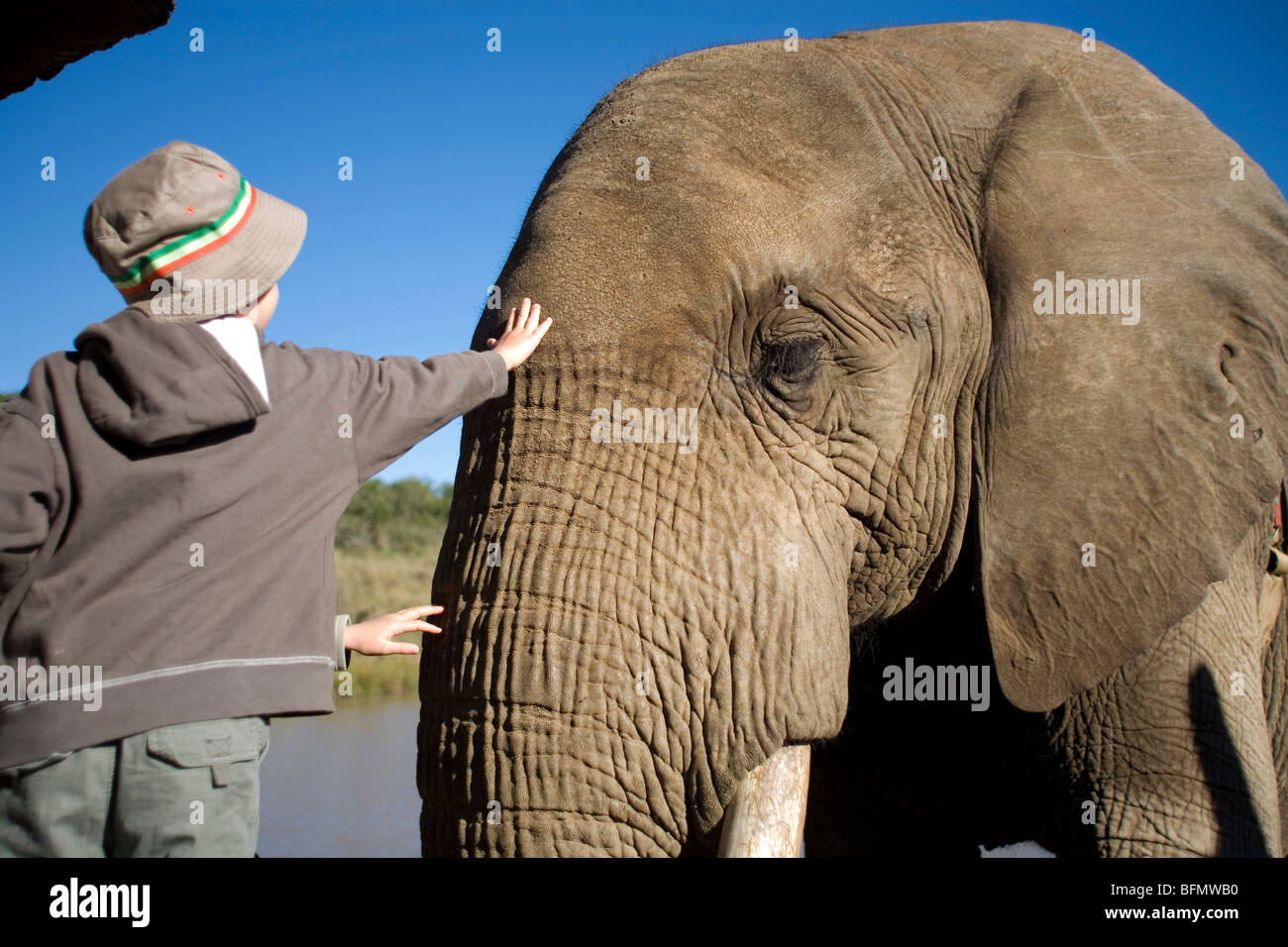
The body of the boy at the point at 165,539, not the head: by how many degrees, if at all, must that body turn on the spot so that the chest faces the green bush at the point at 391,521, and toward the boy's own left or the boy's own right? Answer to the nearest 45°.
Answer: approximately 45° to the boy's own left

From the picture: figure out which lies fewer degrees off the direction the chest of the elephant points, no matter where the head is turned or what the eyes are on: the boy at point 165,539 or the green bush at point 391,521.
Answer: the boy

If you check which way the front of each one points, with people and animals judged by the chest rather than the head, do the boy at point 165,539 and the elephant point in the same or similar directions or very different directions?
very different directions

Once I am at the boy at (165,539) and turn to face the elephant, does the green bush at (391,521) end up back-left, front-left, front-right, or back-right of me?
front-left

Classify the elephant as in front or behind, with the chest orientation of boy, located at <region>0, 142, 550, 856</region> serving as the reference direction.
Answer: in front

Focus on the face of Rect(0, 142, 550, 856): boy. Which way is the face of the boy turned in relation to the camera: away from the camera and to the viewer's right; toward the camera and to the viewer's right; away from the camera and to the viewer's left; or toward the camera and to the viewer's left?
away from the camera and to the viewer's right

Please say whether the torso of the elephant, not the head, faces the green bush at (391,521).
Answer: no
